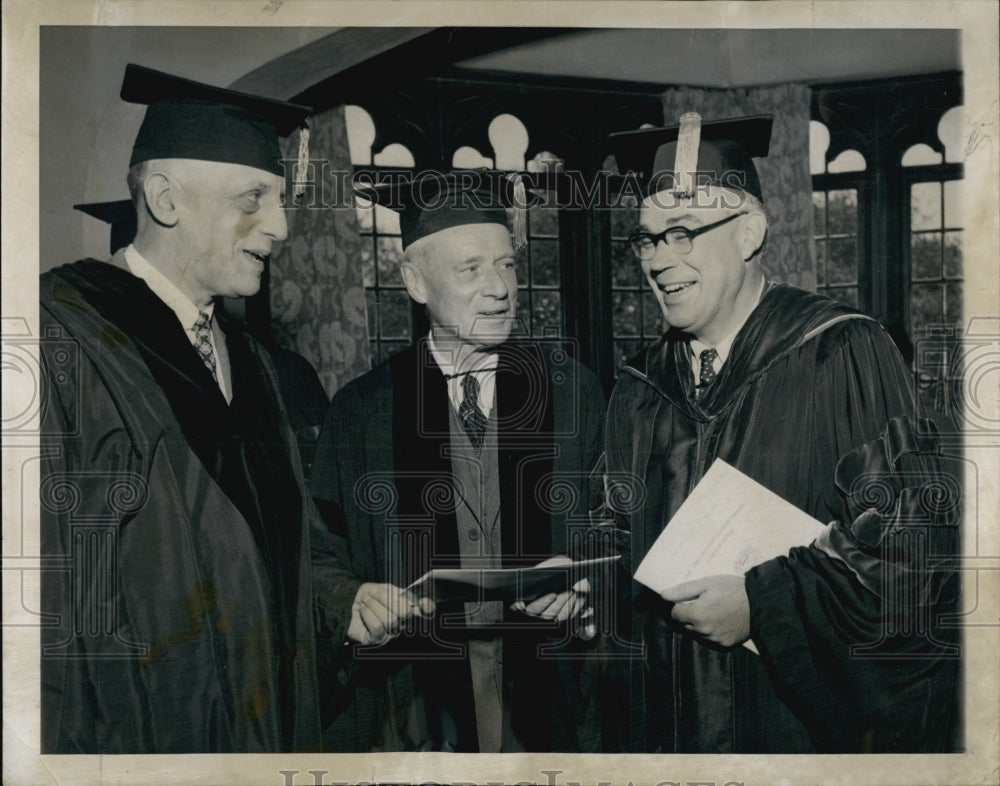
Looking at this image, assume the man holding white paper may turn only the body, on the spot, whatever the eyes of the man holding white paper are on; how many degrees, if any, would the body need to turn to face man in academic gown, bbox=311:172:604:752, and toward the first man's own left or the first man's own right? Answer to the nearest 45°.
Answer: approximately 45° to the first man's own right

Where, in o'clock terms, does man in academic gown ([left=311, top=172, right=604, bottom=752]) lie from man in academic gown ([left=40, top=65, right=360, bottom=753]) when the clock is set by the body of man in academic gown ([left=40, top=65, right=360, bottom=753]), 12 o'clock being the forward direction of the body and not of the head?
man in academic gown ([left=311, top=172, right=604, bottom=752]) is roughly at 11 o'clock from man in academic gown ([left=40, top=65, right=360, bottom=753]).

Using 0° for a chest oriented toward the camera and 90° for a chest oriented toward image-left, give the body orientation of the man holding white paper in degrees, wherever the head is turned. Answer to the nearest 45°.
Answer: approximately 45°

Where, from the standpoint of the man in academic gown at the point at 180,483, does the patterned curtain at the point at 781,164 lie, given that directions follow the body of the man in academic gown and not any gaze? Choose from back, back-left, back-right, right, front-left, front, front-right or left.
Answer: front-left

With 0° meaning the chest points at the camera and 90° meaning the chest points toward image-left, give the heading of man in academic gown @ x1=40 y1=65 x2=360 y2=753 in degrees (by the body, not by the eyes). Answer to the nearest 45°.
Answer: approximately 315°

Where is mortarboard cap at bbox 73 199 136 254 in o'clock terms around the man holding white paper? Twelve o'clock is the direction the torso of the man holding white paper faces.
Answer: The mortarboard cap is roughly at 1 o'clock from the man holding white paper.
